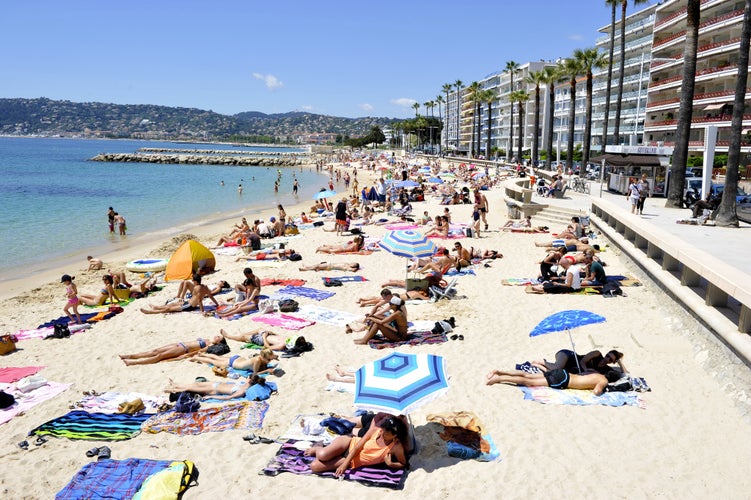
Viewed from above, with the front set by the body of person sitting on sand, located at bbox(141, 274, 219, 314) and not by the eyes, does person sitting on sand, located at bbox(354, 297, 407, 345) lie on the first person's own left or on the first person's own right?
on the first person's own left

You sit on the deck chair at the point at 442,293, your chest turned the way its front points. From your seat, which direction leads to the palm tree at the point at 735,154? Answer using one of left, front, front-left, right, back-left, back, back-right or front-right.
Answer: back-right

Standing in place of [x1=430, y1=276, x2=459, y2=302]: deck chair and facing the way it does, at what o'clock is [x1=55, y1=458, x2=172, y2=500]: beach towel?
The beach towel is roughly at 10 o'clock from the deck chair.

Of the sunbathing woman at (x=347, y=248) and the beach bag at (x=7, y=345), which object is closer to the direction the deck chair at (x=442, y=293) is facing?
the beach bag

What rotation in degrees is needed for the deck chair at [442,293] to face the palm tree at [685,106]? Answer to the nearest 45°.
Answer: approximately 135° to its right

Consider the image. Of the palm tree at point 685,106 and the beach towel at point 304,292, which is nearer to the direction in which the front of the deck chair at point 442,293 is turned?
the beach towel

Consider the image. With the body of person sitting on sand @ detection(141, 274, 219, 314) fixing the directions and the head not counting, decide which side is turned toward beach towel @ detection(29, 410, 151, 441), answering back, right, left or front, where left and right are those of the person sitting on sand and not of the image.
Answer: left

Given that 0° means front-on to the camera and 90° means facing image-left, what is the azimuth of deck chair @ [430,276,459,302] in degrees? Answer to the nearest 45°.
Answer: approximately 90°

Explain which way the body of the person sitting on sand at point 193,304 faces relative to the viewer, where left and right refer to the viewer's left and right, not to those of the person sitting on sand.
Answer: facing to the left of the viewer

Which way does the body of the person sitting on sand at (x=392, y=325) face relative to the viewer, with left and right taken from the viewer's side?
facing to the left of the viewer

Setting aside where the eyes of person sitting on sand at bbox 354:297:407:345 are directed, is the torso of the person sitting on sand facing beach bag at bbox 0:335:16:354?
yes

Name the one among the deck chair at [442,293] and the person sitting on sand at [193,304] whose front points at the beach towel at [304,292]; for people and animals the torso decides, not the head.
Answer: the deck chair

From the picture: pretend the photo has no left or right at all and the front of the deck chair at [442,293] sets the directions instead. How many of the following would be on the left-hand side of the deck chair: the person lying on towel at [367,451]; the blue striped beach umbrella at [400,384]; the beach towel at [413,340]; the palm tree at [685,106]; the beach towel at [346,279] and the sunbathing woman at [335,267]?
3

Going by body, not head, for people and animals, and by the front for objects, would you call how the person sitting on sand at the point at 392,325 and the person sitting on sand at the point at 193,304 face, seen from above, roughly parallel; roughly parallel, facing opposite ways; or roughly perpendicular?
roughly parallel

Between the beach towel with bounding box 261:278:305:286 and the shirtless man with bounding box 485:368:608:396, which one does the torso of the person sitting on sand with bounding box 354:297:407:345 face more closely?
the beach towel

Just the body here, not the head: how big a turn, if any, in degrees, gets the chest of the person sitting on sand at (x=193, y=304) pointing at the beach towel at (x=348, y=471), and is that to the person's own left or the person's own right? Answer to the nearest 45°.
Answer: approximately 90° to the person's own left

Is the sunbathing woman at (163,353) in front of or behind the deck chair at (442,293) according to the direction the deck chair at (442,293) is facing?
in front

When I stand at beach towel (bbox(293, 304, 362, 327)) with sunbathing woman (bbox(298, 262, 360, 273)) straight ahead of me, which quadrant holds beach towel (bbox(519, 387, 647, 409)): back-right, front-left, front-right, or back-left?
back-right
